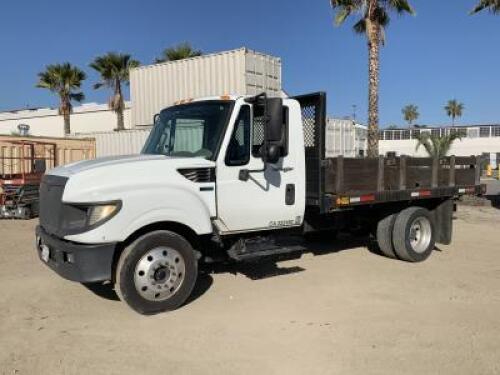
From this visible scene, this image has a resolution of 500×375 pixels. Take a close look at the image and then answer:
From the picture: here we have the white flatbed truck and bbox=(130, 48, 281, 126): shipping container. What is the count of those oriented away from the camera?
0

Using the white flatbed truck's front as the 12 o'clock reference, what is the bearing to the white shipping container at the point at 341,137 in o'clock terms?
The white shipping container is roughly at 5 o'clock from the white flatbed truck.

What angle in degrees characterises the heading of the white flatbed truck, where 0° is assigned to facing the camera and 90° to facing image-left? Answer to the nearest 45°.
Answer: approximately 45°

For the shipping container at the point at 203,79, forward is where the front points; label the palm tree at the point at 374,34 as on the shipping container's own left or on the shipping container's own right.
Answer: on the shipping container's own left

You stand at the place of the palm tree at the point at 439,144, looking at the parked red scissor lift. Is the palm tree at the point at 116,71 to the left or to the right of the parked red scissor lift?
right

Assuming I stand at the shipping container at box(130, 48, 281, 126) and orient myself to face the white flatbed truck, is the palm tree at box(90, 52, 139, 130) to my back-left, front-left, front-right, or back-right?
back-right

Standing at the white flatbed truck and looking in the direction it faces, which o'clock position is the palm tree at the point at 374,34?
The palm tree is roughly at 5 o'clock from the white flatbed truck.

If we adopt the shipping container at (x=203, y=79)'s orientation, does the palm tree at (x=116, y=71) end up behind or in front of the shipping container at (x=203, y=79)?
behind

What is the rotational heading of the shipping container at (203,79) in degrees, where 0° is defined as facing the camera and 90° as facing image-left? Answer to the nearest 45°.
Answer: approximately 315°

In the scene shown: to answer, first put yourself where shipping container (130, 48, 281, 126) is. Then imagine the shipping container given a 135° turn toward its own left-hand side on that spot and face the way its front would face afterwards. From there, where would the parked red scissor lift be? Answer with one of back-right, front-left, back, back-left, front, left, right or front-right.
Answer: left
